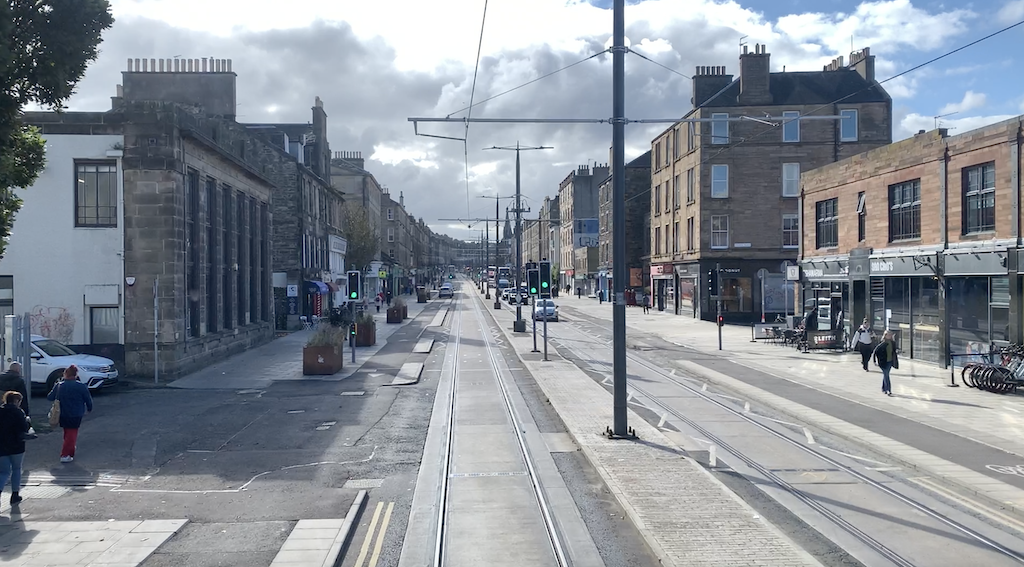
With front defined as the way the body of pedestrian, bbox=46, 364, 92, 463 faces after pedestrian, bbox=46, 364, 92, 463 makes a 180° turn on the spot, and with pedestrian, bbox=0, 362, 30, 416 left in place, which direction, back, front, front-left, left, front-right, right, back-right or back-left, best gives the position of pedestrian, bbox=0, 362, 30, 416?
back-right

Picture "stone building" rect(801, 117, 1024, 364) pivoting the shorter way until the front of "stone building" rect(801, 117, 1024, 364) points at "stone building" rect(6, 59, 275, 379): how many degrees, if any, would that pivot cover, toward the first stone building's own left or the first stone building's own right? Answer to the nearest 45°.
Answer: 0° — it already faces it

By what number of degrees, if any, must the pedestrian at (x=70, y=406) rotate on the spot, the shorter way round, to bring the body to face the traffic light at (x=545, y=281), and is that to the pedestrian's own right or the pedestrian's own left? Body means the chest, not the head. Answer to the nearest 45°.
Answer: approximately 45° to the pedestrian's own right

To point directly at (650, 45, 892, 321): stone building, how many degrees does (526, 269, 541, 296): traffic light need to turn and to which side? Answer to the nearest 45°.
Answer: approximately 135° to its left

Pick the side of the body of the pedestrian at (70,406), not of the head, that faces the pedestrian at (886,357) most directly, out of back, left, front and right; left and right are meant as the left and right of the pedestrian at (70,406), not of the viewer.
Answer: right

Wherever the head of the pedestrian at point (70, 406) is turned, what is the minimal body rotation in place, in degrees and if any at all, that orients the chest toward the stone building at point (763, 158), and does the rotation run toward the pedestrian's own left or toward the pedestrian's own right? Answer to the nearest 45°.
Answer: approximately 45° to the pedestrian's own right

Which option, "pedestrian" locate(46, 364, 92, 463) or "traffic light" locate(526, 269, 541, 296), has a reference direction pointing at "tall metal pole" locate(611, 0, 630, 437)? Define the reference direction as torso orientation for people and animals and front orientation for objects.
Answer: the traffic light

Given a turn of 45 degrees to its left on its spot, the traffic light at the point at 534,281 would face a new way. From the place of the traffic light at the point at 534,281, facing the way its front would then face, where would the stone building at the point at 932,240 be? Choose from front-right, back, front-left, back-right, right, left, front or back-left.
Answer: front-left

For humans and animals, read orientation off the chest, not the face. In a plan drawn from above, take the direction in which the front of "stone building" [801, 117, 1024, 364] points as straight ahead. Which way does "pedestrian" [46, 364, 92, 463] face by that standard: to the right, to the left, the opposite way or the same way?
to the right

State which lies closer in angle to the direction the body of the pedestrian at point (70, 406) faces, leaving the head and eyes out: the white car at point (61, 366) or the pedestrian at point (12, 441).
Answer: the white car

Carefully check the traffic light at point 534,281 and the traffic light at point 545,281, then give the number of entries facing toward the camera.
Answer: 2

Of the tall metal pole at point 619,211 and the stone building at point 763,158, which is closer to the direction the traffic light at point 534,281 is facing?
the tall metal pole

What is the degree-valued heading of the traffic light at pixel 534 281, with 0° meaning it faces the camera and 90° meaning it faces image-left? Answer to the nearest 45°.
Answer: approximately 0°

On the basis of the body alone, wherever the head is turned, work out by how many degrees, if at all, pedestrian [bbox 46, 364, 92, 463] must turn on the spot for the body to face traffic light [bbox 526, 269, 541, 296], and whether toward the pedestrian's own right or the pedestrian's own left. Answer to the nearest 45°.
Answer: approximately 45° to the pedestrian's own right

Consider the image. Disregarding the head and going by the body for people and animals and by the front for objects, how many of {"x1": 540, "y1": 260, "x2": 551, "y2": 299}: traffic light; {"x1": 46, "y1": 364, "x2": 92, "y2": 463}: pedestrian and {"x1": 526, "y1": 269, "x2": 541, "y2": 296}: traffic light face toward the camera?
2

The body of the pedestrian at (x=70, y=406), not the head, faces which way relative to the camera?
away from the camera

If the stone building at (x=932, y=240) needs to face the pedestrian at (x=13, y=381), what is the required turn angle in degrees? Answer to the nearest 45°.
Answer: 0° — it already faces them
